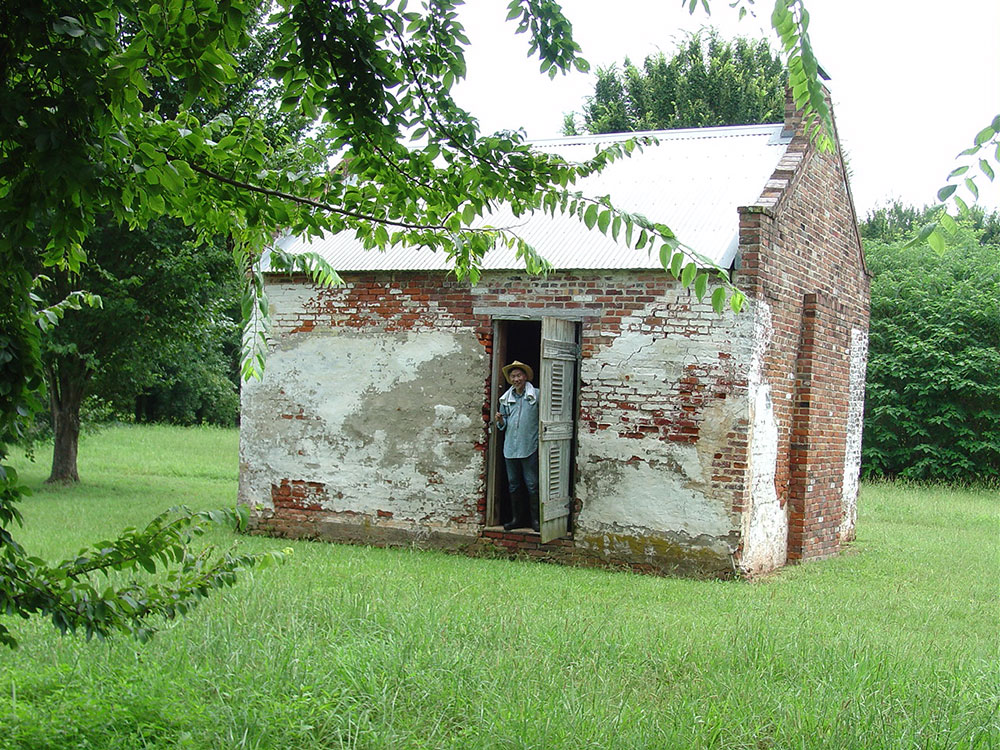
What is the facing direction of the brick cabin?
toward the camera

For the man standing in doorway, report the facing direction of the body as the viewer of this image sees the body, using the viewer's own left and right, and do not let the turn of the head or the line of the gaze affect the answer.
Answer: facing the viewer

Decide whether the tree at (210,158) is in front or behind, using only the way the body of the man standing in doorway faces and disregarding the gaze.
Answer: in front

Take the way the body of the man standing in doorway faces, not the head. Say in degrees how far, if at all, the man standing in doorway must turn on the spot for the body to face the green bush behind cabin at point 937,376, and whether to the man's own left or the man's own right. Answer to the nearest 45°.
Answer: approximately 135° to the man's own left

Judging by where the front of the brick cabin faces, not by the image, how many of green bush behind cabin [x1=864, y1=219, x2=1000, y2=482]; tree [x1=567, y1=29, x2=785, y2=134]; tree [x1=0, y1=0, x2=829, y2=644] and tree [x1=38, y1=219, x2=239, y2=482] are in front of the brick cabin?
1

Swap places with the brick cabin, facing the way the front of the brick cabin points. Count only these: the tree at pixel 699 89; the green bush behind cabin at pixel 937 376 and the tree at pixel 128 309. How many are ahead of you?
0

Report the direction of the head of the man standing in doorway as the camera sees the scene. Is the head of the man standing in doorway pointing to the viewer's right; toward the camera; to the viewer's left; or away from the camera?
toward the camera

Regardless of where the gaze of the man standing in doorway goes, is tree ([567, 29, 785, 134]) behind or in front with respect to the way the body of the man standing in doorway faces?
behind

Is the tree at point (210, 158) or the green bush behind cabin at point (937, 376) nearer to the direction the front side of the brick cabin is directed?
the tree

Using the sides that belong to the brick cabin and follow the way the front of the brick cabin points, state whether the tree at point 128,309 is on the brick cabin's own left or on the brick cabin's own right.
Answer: on the brick cabin's own right

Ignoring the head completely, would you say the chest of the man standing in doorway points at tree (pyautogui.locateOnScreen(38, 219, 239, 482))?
no
